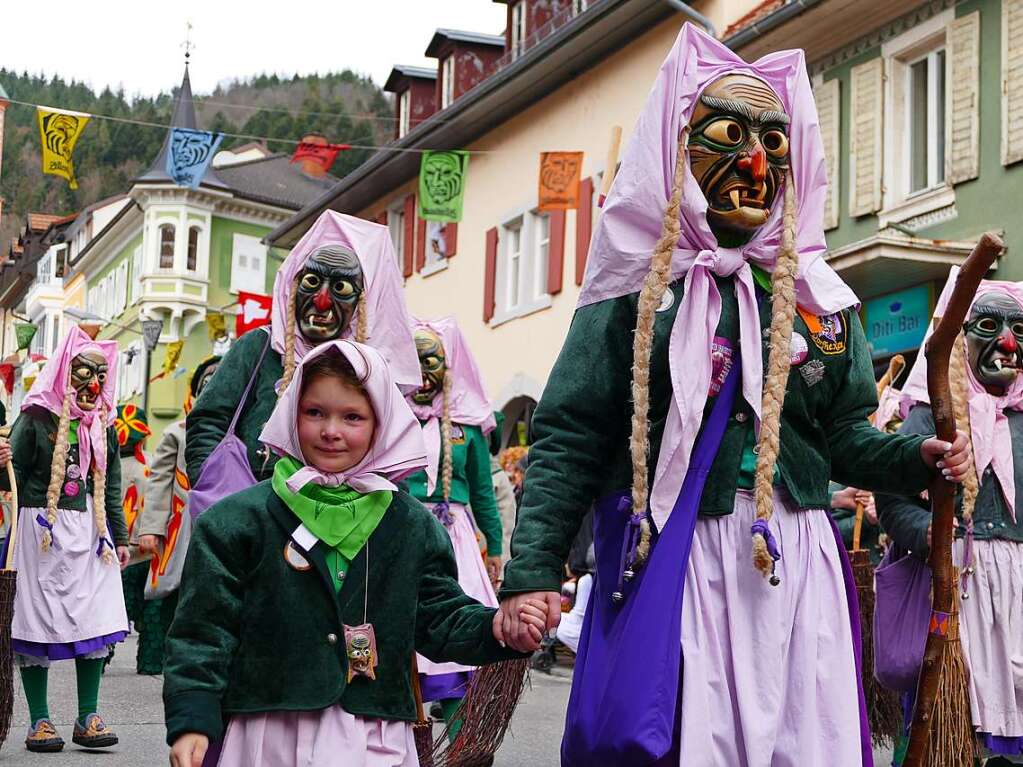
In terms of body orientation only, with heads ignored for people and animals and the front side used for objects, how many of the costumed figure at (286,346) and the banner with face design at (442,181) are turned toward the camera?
2

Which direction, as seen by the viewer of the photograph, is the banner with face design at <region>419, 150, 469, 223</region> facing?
facing the viewer

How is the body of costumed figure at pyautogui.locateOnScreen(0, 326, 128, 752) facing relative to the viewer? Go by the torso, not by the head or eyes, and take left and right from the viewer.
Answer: facing the viewer and to the right of the viewer

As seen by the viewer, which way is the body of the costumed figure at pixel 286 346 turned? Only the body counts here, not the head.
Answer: toward the camera

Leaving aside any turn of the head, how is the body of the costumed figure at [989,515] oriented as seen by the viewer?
toward the camera

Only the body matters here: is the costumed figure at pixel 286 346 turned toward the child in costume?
yes

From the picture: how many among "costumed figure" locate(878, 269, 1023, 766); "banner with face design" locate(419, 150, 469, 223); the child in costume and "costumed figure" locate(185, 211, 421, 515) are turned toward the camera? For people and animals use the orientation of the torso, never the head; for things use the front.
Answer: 4

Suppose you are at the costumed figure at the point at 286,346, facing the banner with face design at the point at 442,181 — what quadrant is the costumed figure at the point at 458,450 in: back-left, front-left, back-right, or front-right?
front-right

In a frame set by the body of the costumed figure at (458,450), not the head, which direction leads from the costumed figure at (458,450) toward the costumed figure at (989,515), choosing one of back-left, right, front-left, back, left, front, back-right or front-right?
left

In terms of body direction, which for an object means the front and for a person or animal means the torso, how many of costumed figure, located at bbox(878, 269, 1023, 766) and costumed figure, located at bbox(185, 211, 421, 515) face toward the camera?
2

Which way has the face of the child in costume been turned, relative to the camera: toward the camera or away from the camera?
toward the camera

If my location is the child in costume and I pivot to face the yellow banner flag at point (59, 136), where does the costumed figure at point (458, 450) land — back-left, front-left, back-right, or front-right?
front-right
